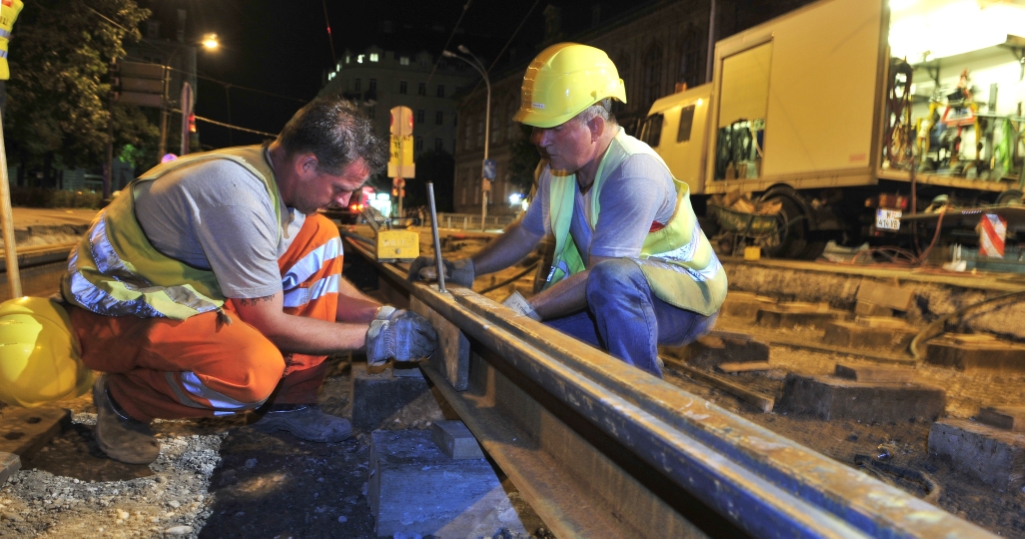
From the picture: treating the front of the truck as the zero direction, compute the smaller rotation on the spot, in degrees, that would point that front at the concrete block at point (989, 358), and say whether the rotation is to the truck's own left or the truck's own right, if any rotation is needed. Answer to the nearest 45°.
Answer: approximately 135° to the truck's own left

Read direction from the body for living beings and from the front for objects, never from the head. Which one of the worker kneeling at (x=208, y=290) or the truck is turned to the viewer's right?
the worker kneeling

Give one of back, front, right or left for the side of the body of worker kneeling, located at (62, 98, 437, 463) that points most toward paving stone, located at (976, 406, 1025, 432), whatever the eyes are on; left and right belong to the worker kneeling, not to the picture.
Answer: front

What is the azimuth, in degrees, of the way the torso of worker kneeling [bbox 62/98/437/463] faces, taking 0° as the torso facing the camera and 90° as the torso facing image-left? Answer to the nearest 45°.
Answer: approximately 270°

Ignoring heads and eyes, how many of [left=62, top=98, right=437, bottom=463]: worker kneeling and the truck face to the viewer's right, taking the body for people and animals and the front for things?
1

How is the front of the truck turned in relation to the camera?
facing away from the viewer and to the left of the viewer

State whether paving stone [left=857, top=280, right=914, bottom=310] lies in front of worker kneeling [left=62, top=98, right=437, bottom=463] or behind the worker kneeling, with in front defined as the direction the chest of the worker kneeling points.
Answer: in front

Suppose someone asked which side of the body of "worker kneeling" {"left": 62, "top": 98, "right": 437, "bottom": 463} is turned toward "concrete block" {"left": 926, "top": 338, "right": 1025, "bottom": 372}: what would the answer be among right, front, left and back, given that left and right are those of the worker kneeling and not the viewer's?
front

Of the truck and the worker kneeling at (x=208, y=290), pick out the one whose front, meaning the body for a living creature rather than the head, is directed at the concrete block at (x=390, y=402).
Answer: the worker kneeling

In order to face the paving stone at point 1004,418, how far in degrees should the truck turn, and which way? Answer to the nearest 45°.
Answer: approximately 135° to its left

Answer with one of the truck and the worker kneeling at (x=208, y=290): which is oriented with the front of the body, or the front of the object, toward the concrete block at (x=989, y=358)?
the worker kneeling

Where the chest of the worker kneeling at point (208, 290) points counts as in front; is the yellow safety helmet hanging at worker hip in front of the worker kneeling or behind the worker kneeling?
behind

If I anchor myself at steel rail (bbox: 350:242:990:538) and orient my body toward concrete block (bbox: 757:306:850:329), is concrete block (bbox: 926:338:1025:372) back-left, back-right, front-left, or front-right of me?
front-right
